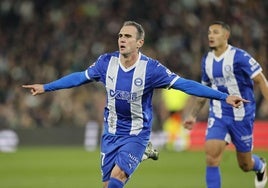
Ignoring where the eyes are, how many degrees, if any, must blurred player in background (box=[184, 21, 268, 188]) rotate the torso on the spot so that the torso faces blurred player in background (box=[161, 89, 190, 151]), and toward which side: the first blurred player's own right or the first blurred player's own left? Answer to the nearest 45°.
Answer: approximately 135° to the first blurred player's own right

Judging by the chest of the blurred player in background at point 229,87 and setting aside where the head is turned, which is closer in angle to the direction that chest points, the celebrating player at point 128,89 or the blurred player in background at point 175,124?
the celebrating player

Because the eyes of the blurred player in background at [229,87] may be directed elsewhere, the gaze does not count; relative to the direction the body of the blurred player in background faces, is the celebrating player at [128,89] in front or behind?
in front

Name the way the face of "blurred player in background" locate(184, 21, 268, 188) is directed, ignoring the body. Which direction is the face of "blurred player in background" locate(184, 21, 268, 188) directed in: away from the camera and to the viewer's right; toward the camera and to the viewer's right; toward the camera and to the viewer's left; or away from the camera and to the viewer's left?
toward the camera and to the viewer's left

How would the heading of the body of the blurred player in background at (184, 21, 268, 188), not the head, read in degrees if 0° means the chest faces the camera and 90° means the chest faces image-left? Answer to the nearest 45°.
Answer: approximately 45°
